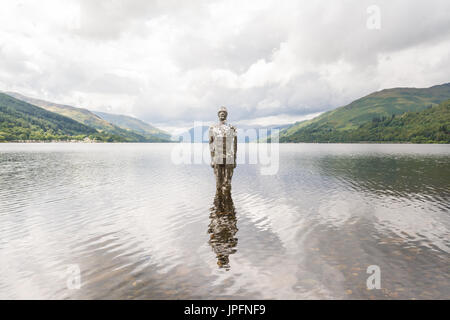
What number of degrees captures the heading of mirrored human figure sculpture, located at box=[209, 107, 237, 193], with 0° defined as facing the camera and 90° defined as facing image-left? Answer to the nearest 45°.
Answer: approximately 0°
